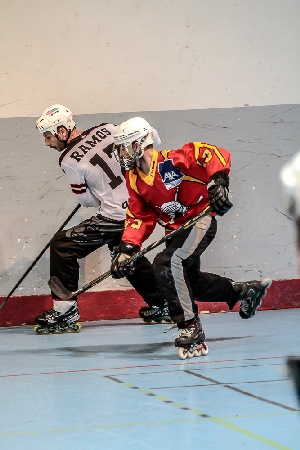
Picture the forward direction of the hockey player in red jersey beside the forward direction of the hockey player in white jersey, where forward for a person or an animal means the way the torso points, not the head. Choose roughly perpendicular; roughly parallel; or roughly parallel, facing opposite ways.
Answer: roughly perpendicular

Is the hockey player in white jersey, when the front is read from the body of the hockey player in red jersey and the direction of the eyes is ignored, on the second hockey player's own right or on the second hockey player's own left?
on the second hockey player's own right
